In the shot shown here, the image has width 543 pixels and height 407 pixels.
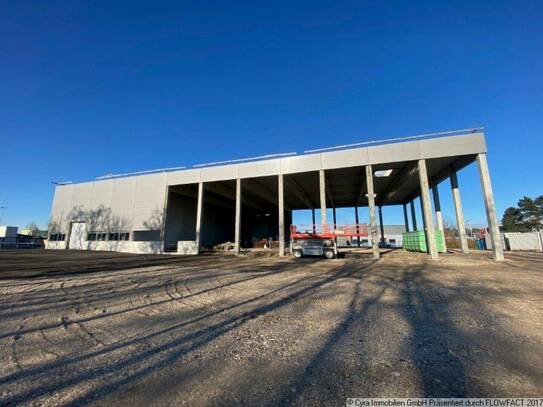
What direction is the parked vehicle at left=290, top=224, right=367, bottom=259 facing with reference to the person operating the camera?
facing to the right of the viewer
